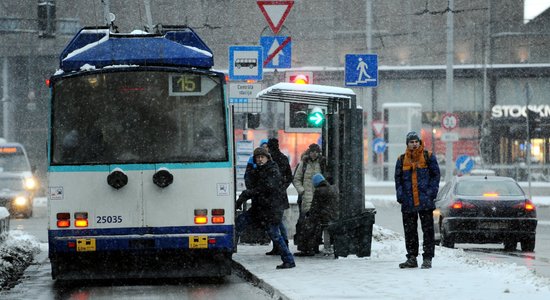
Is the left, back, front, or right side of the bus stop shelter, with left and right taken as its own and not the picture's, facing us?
left

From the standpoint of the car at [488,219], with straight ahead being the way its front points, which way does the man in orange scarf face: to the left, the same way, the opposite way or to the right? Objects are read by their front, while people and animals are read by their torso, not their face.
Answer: the opposite way

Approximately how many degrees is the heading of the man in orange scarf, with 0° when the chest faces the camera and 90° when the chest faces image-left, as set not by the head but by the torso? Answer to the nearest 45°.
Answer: approximately 0°

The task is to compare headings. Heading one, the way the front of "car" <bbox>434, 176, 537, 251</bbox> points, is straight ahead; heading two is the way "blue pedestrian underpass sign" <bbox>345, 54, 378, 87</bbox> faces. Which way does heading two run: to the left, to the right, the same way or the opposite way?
the opposite way

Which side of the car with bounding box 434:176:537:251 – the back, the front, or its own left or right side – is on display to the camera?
back

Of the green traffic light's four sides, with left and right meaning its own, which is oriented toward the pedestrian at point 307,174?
front

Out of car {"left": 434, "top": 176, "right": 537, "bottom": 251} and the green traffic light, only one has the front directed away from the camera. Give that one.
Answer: the car

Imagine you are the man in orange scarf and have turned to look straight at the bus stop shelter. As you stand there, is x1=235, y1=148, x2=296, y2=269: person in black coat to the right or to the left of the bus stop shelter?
left

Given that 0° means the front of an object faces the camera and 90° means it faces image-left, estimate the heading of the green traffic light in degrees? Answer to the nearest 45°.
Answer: approximately 0°

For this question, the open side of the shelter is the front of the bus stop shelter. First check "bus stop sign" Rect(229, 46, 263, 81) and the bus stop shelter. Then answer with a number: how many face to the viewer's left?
1

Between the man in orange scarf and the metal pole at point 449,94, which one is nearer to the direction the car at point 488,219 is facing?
the metal pole
